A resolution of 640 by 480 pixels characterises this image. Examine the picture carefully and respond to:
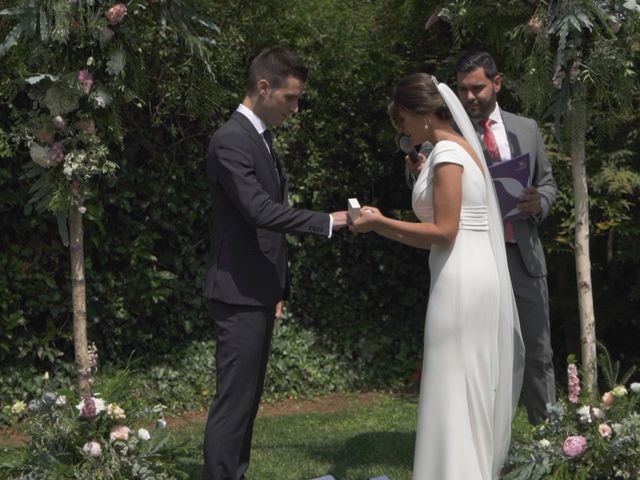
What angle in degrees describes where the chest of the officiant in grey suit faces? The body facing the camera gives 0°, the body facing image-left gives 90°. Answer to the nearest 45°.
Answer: approximately 45°

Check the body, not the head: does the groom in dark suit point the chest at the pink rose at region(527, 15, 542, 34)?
yes

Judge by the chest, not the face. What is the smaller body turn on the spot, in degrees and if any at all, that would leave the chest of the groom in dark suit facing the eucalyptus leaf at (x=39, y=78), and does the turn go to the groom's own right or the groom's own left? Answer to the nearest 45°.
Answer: approximately 180°

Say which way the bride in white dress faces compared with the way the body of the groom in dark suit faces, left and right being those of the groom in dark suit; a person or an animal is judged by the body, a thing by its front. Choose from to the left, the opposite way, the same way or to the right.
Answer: the opposite way

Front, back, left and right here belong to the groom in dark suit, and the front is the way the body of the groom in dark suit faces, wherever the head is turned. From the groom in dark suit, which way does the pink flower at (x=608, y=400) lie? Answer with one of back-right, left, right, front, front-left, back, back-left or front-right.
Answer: front

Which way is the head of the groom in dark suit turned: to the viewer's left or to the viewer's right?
to the viewer's right

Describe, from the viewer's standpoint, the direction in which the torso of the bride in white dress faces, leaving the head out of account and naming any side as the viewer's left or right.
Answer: facing to the left of the viewer

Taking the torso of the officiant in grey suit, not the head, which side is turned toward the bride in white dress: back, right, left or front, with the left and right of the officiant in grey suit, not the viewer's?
front

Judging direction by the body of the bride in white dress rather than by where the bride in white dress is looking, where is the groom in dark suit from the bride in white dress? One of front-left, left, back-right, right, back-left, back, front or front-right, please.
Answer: front

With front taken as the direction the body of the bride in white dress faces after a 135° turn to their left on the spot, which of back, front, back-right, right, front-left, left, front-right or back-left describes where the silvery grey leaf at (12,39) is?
back-right

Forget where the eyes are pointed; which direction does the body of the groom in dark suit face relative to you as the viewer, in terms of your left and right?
facing to the right of the viewer

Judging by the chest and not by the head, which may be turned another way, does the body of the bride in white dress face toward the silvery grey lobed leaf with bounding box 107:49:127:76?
yes

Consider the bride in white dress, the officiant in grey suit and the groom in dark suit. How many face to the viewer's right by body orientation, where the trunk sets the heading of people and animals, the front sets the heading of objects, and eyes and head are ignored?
1

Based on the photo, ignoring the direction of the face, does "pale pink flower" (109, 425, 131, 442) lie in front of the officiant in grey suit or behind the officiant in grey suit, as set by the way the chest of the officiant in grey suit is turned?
in front
